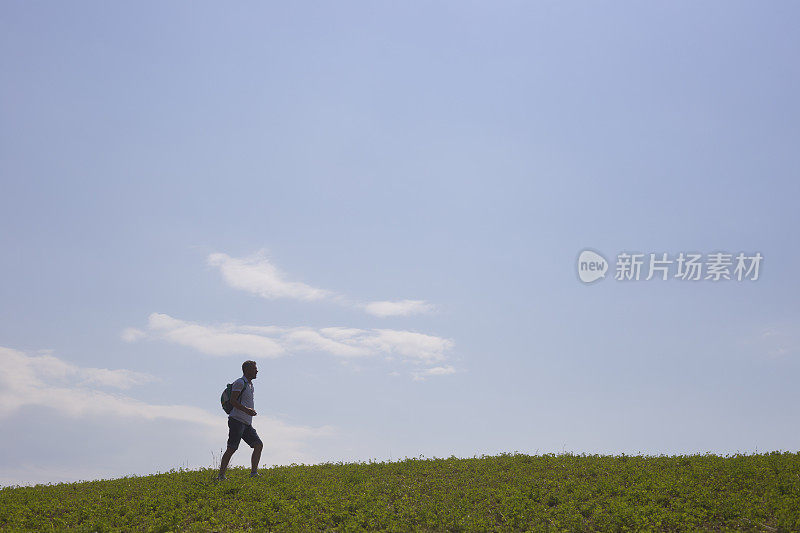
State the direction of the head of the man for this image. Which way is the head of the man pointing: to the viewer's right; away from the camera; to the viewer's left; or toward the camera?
to the viewer's right

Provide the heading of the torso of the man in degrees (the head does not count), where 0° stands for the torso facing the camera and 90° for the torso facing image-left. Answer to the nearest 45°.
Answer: approximately 270°
